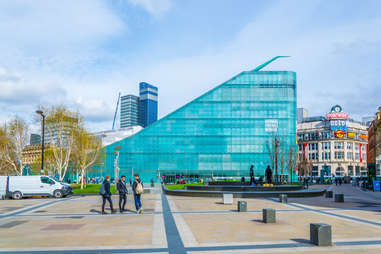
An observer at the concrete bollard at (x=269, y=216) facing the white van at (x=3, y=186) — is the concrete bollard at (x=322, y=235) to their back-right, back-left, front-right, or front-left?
back-left

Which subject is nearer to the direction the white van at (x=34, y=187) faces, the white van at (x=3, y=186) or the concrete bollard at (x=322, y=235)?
the concrete bollard

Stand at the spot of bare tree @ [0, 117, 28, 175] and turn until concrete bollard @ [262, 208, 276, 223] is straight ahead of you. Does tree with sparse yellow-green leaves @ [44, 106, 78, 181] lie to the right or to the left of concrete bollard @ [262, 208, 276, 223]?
left

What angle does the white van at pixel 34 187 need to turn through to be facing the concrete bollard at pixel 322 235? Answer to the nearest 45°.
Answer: approximately 90° to its right

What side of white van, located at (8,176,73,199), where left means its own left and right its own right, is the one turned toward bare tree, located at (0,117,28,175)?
left

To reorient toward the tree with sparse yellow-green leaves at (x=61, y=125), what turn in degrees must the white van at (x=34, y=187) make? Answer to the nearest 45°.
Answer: approximately 90° to its left

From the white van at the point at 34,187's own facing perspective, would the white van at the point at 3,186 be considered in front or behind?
behind

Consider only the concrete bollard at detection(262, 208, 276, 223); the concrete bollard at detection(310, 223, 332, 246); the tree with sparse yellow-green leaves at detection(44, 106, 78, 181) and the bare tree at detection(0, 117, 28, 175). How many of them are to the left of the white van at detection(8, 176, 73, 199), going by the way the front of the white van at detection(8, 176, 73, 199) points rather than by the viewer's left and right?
2

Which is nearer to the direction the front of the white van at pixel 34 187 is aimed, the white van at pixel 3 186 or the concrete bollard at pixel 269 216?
the concrete bollard

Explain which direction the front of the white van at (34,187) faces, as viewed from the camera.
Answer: facing to the right of the viewer

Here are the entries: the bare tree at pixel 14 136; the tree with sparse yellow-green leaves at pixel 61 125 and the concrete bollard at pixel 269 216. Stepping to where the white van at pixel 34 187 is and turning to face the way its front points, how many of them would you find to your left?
2

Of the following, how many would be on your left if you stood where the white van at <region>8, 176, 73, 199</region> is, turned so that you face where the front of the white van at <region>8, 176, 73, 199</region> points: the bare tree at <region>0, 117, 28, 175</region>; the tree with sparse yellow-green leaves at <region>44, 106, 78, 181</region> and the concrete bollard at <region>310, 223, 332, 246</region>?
2
